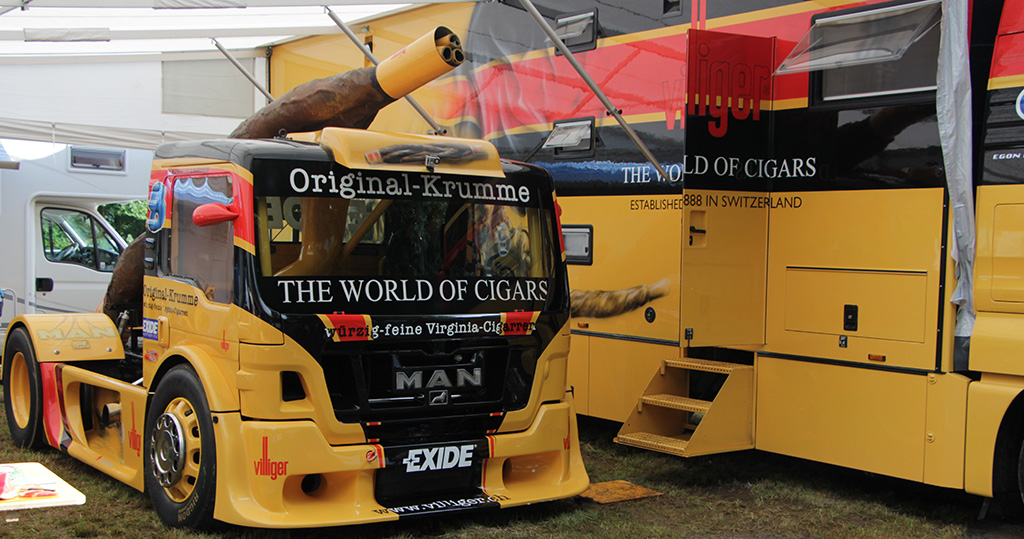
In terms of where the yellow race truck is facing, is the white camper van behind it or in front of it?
behind

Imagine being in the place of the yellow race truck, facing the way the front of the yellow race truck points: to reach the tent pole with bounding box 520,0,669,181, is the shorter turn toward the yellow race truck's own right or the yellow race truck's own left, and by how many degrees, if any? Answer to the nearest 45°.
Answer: approximately 90° to the yellow race truck's own left

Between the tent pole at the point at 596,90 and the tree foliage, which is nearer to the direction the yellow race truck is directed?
the tent pole
